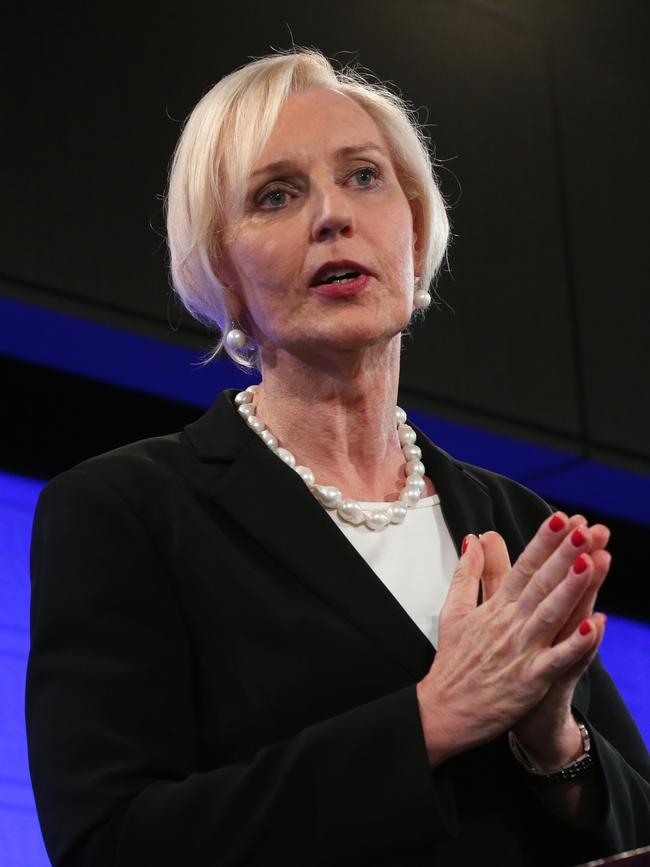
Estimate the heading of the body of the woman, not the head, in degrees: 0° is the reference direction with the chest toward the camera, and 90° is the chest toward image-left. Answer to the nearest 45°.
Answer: approximately 315°
